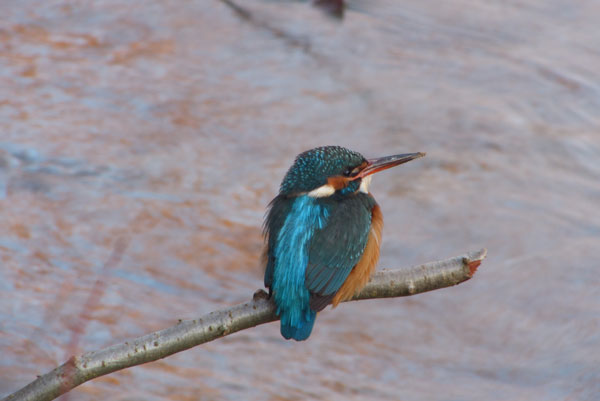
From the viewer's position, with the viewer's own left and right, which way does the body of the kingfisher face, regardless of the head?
facing away from the viewer and to the right of the viewer
